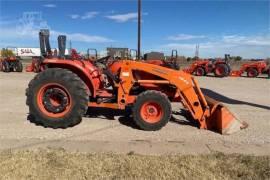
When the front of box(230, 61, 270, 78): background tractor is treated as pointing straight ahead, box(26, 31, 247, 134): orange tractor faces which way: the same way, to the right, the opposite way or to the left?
the opposite way

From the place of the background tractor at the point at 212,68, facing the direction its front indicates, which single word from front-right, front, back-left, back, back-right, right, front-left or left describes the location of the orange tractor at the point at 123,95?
left

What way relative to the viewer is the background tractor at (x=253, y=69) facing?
to the viewer's left

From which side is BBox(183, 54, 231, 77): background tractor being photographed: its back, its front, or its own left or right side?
left

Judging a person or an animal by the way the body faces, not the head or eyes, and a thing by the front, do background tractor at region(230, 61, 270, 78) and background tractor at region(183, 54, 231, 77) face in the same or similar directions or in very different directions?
same or similar directions

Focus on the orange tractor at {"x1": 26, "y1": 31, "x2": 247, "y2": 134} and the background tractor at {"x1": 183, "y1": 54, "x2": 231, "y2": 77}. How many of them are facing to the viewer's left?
1

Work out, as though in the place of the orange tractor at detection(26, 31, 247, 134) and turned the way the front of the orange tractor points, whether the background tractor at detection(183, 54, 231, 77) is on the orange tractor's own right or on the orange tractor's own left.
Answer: on the orange tractor's own left

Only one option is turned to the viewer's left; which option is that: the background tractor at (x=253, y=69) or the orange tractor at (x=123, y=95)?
the background tractor

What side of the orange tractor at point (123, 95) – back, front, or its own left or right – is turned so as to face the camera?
right

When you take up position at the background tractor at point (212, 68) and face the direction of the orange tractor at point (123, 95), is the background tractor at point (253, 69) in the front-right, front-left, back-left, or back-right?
back-left

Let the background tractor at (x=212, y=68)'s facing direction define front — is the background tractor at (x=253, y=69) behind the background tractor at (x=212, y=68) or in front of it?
behind

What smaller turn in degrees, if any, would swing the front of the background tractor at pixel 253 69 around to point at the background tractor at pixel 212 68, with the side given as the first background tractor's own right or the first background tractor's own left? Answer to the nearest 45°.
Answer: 0° — it already faces it

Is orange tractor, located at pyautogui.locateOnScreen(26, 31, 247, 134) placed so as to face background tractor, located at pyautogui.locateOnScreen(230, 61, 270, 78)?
no

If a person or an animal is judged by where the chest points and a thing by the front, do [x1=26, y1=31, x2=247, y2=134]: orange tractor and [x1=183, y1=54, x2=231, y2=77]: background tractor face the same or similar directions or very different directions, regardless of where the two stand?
very different directions
